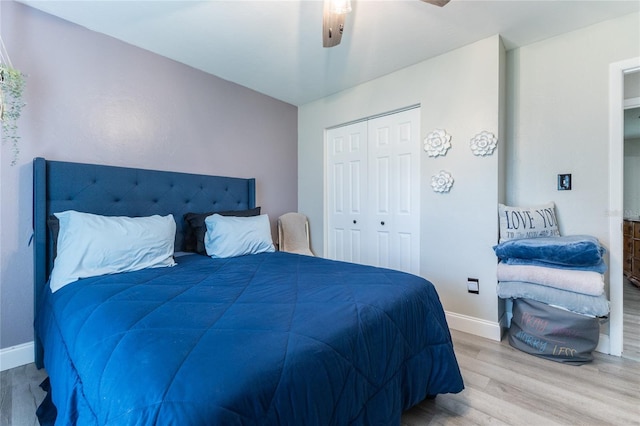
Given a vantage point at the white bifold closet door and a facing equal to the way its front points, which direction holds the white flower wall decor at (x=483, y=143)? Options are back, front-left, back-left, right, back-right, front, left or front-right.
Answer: left

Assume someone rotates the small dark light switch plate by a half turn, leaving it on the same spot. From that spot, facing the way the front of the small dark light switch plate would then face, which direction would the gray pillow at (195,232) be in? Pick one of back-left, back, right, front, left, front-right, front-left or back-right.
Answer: back-left

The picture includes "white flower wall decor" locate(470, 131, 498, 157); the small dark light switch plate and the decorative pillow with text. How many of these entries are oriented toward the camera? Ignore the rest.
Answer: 3

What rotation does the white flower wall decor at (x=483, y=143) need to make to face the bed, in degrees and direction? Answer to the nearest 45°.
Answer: approximately 45° to its right

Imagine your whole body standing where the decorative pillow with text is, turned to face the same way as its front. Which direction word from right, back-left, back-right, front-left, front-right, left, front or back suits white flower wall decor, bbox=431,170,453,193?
right

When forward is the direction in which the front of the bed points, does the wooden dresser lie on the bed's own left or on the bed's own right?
on the bed's own left

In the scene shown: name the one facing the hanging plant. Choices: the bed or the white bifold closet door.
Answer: the white bifold closet door

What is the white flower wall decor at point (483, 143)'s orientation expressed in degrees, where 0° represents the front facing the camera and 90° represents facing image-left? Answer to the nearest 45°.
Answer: approximately 0°

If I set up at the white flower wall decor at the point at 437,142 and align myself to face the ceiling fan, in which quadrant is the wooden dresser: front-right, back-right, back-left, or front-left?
back-left

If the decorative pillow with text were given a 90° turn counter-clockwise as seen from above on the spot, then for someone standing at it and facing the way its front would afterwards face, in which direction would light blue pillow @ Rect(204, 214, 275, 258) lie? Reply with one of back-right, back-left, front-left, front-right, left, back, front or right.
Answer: back-right

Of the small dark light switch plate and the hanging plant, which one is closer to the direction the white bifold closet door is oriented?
the hanging plant
